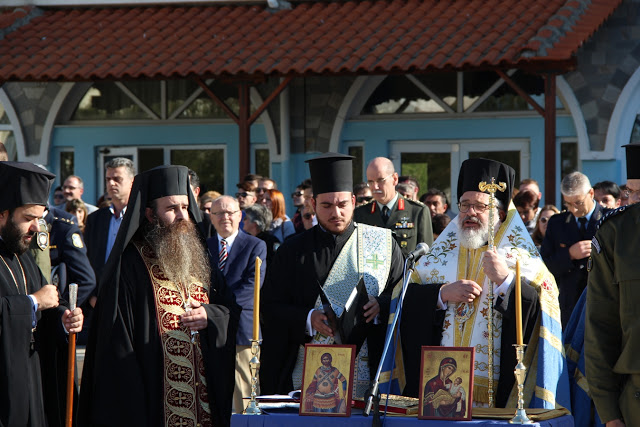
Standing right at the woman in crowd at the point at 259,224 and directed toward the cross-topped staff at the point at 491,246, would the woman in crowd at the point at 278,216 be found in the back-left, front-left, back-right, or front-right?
back-left

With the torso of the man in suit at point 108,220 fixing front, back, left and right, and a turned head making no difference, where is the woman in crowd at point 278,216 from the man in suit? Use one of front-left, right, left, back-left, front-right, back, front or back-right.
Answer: back-left

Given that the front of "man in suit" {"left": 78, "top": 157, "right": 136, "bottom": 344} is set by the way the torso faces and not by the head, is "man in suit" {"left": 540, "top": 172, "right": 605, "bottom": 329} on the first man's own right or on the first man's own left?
on the first man's own left

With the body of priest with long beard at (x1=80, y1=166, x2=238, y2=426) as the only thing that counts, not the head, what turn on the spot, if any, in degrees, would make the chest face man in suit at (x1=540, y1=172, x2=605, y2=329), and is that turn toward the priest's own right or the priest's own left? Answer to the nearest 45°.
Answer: approximately 90° to the priest's own left

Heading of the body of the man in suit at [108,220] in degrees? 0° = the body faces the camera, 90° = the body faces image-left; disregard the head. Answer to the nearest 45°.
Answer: approximately 0°

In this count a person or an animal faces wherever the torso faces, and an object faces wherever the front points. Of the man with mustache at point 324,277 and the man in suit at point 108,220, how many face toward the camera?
2

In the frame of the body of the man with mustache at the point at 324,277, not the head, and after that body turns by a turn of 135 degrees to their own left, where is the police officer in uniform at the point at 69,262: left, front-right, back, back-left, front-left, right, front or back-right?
left

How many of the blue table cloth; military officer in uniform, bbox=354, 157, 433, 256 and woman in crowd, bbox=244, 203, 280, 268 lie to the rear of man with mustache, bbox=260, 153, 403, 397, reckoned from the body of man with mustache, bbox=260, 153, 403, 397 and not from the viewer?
2

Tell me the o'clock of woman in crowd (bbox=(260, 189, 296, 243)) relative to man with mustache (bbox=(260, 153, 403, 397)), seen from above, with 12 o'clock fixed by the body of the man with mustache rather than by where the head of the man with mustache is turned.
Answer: The woman in crowd is roughly at 6 o'clock from the man with mustache.

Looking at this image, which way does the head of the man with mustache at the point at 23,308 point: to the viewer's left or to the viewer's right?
to the viewer's right

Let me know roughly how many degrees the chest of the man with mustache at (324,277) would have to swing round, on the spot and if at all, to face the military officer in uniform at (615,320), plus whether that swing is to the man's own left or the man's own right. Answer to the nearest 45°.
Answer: approximately 45° to the man's own left
